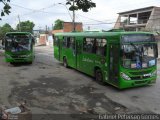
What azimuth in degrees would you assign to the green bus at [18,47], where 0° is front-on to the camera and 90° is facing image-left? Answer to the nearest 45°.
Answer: approximately 0°

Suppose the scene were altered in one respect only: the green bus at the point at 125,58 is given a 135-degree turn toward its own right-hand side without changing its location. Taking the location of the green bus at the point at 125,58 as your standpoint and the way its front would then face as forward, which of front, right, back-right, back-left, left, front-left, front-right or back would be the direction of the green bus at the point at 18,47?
front-right

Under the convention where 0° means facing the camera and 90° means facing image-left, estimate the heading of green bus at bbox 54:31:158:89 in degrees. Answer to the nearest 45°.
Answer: approximately 315°
